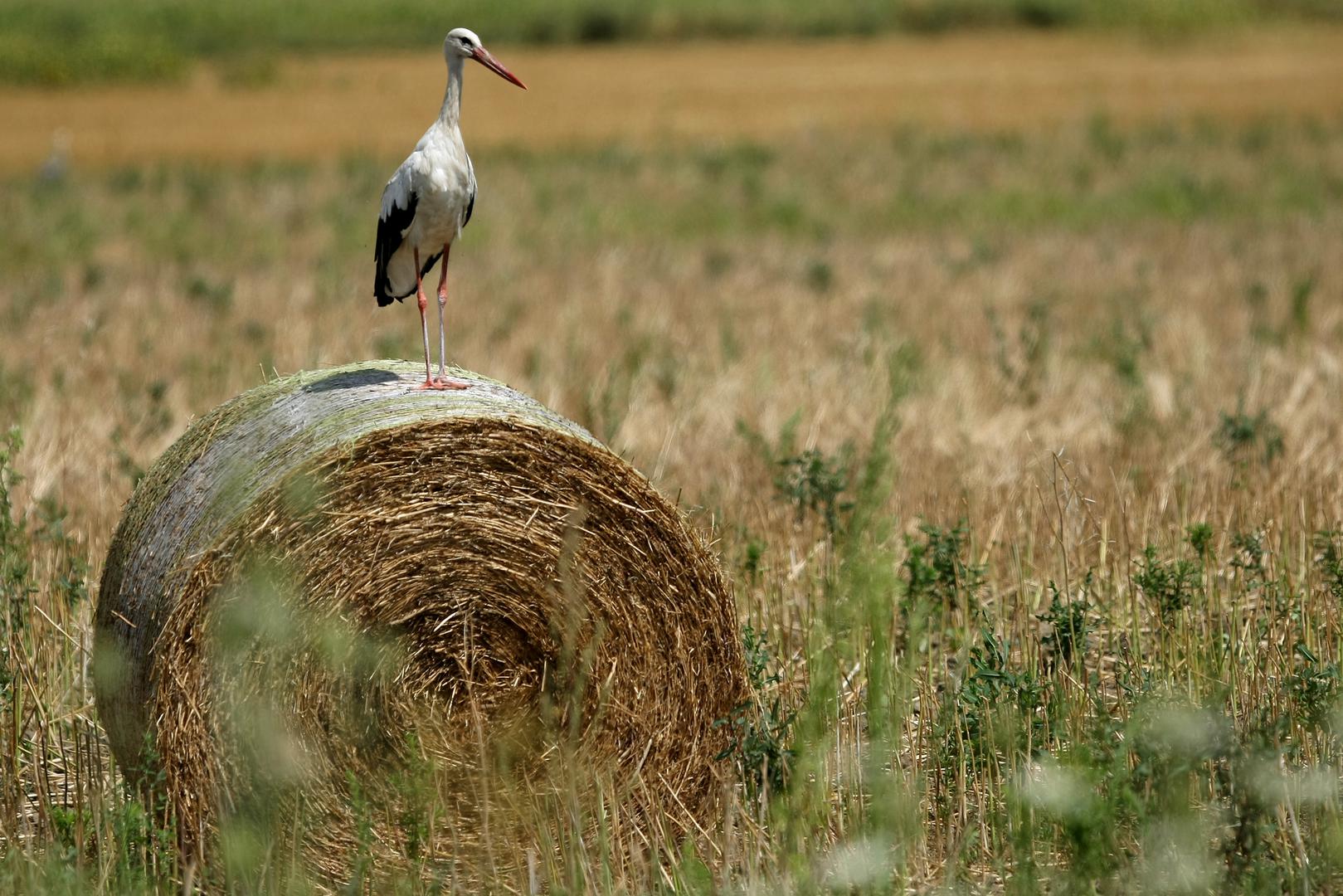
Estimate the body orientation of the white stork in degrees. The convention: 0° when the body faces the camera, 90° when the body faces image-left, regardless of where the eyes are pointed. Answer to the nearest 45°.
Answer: approximately 315°
